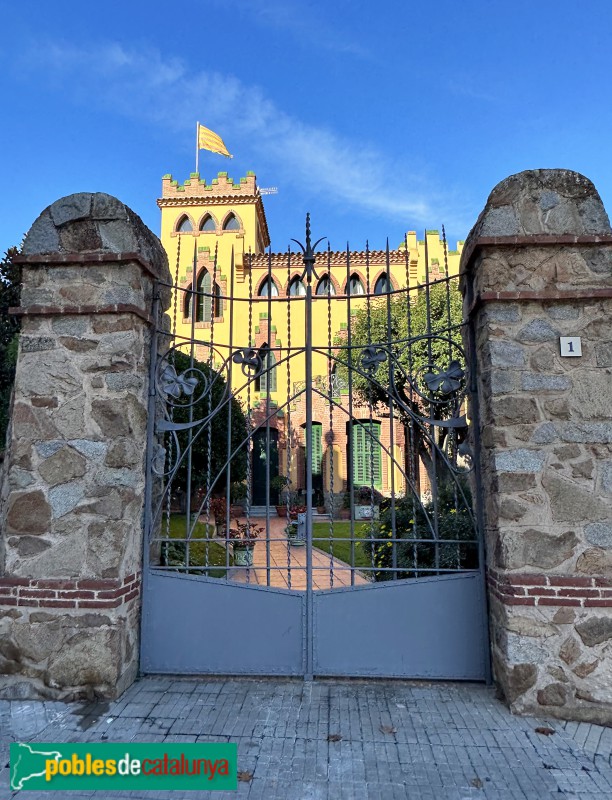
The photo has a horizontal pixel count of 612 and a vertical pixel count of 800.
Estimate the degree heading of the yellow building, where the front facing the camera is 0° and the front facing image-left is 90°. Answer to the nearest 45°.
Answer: approximately 0°

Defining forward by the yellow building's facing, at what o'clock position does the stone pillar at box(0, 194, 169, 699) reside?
The stone pillar is roughly at 12 o'clock from the yellow building.

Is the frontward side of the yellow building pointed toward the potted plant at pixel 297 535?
yes

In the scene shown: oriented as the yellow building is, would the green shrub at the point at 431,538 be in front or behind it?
in front

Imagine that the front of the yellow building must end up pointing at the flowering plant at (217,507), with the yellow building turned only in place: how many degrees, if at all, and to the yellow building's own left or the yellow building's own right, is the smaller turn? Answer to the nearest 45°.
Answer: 0° — it already faces it

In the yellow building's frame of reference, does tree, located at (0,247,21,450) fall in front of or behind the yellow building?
in front
